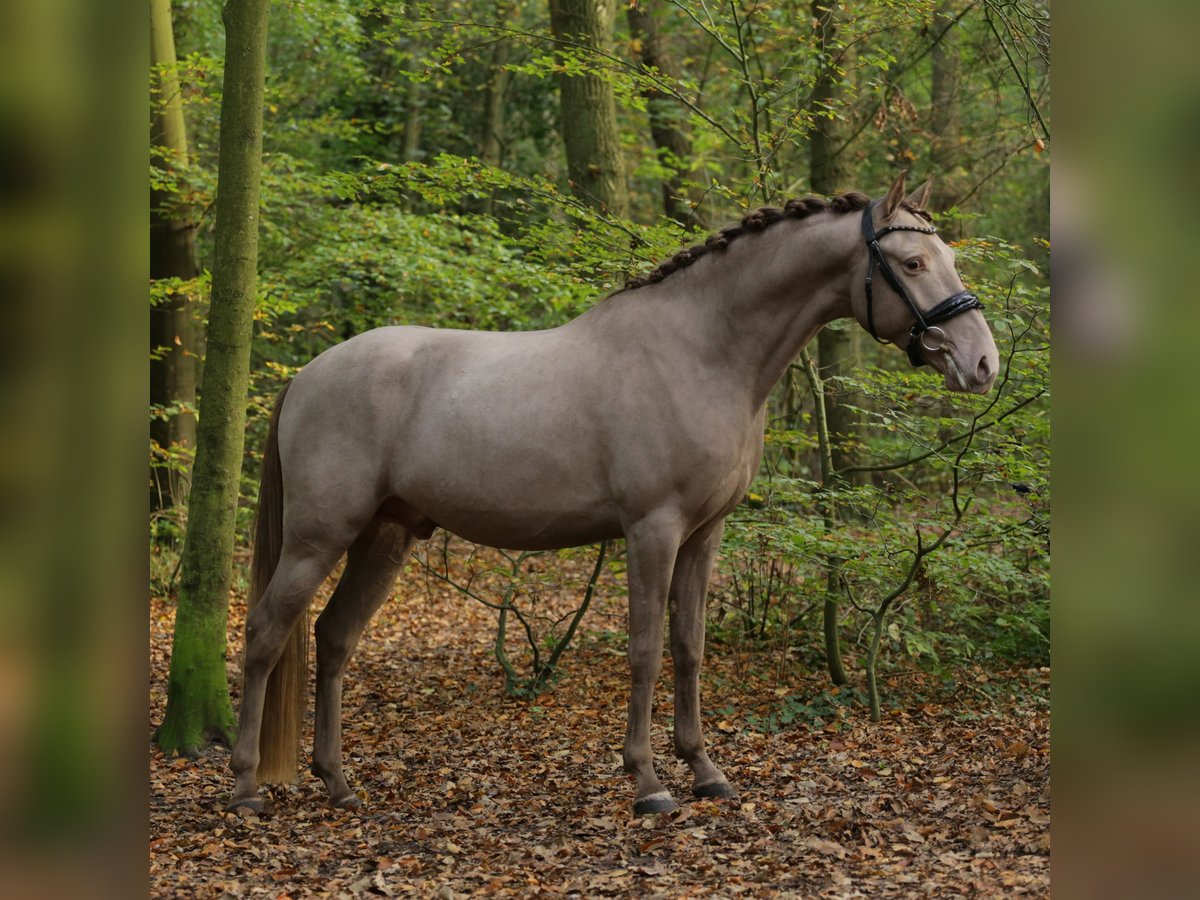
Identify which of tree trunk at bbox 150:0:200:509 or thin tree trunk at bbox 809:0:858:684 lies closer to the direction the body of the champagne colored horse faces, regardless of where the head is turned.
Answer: the thin tree trunk

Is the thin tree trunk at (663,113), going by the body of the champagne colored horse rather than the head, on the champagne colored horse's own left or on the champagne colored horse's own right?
on the champagne colored horse's own left

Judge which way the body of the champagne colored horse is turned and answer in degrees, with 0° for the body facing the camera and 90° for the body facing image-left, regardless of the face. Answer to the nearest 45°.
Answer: approximately 270°

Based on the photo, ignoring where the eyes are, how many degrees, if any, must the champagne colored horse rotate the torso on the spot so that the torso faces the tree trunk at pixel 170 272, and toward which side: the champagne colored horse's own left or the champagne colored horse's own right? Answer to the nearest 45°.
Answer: approximately 135° to the champagne colored horse's own left

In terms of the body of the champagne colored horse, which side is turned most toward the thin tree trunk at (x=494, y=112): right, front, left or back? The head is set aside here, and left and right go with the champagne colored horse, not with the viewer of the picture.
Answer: left

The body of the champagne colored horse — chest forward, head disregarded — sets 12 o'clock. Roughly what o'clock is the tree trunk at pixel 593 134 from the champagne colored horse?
The tree trunk is roughly at 9 o'clock from the champagne colored horse.

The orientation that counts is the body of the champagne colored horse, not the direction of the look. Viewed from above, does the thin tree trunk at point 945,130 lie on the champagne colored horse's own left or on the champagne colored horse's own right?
on the champagne colored horse's own left
